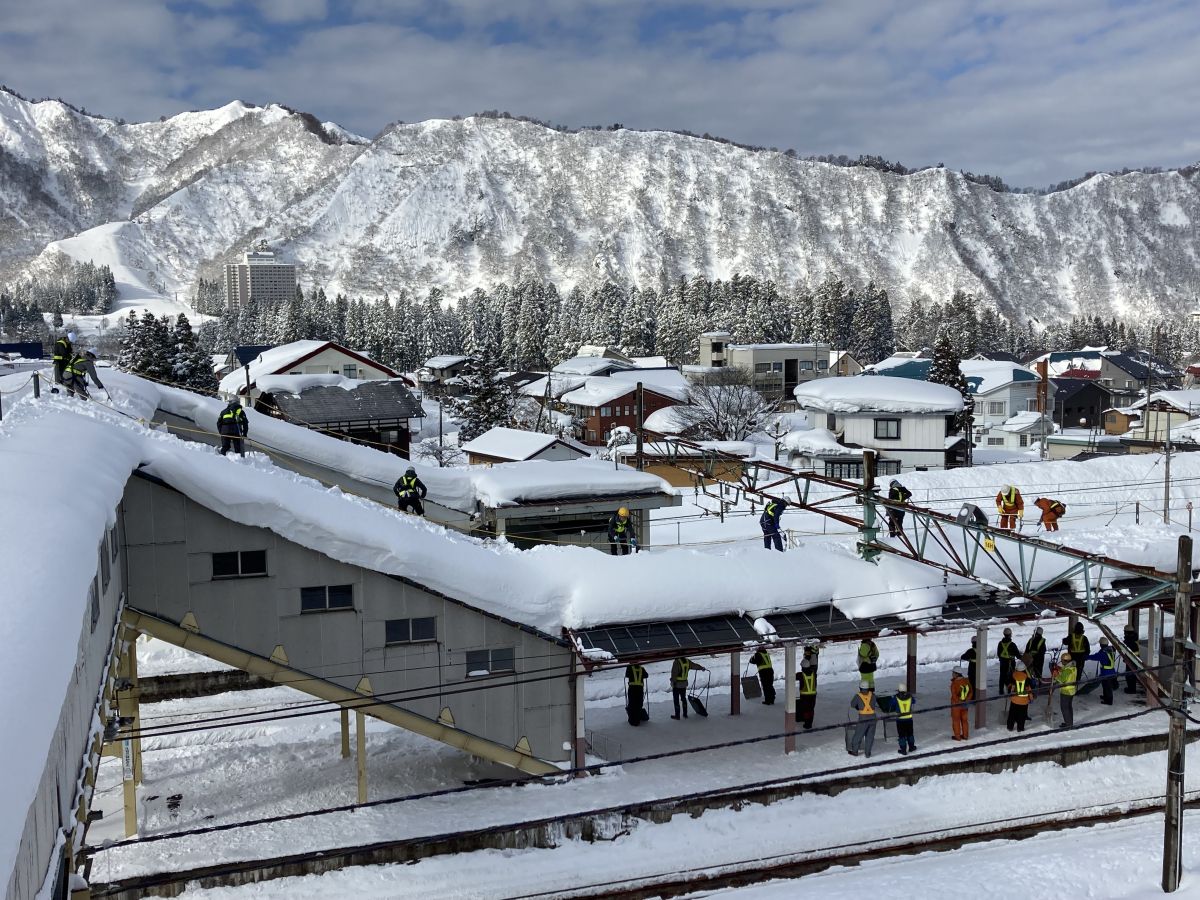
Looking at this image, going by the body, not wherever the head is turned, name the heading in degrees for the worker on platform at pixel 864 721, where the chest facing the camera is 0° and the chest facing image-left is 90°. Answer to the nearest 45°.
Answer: approximately 180°

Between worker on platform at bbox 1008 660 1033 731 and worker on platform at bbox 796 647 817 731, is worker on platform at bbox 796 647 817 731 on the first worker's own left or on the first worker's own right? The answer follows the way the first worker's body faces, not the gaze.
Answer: on the first worker's own left

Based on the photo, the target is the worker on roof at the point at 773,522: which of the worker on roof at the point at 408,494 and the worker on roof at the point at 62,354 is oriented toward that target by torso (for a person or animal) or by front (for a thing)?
the worker on roof at the point at 62,354

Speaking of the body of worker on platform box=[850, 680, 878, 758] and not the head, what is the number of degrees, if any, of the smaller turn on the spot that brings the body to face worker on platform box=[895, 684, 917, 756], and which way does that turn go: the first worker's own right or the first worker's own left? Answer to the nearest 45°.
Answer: approximately 90° to the first worker's own right

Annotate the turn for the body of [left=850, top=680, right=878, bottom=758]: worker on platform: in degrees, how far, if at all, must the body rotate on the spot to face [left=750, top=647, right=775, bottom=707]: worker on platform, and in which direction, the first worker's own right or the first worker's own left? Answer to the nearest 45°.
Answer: approximately 45° to the first worker's own left

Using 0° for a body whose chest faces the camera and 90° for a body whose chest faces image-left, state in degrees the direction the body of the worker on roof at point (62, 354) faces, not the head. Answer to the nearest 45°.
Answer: approximately 270°

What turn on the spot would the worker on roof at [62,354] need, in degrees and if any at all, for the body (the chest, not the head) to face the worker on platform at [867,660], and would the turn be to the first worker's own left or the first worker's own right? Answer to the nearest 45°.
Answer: approximately 45° to the first worker's own right
